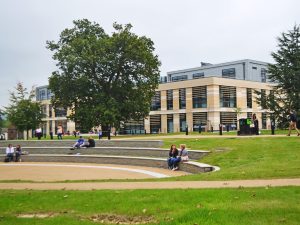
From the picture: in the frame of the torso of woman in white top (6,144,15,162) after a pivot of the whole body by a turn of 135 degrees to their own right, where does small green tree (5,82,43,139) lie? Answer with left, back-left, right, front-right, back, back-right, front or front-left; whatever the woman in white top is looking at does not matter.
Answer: front-right

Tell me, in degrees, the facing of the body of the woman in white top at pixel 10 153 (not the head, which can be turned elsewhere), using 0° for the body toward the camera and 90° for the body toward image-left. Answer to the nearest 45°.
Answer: approximately 0°

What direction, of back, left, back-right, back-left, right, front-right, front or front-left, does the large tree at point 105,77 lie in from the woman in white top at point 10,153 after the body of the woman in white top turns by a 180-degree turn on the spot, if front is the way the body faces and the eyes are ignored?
front-right

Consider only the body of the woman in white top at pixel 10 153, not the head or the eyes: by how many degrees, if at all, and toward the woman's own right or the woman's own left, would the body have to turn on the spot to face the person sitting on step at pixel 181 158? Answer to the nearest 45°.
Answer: approximately 45° to the woman's own left

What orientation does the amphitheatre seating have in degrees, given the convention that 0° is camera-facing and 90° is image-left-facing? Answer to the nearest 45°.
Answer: approximately 0°

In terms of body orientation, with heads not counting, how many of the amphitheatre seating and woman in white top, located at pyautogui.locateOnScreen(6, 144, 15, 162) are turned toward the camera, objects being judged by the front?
2
